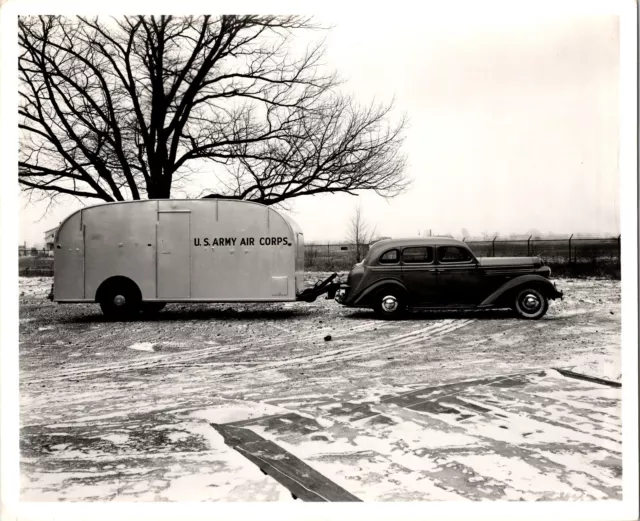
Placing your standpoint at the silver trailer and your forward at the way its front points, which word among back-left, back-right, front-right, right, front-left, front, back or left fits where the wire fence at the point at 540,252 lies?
front

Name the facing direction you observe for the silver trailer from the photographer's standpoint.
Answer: facing to the right of the viewer

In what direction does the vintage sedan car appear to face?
to the viewer's right
